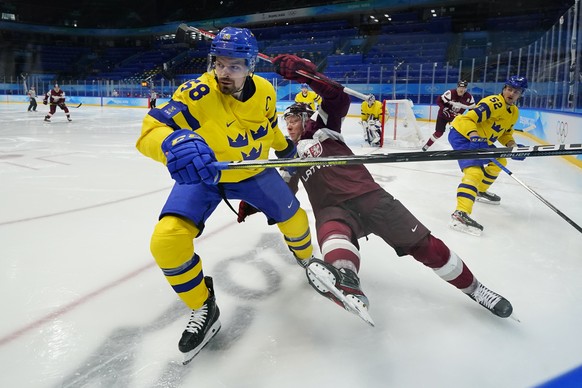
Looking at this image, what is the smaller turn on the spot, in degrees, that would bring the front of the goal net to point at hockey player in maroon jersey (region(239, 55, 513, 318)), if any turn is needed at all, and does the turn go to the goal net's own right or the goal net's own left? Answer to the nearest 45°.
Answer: approximately 90° to the goal net's own left

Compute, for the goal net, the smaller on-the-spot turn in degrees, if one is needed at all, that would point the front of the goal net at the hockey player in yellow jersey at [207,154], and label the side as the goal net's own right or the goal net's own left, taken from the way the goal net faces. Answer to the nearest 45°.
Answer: approximately 90° to the goal net's own left

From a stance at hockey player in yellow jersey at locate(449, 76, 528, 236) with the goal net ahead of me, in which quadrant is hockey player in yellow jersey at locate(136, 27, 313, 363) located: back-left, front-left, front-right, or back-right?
back-left

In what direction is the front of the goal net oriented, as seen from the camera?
facing to the left of the viewer

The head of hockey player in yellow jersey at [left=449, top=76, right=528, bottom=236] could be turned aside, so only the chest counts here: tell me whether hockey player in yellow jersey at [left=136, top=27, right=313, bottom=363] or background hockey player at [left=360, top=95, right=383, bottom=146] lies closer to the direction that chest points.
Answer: the hockey player in yellow jersey

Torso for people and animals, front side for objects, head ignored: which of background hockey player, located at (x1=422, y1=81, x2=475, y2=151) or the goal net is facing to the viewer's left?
the goal net
